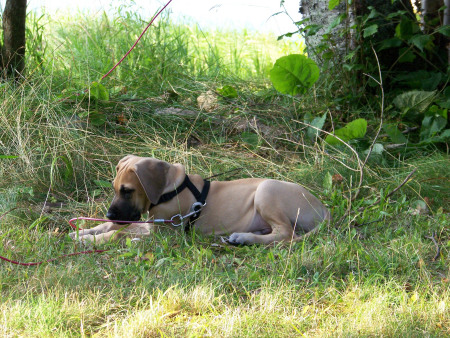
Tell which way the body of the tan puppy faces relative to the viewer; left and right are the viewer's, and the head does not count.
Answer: facing to the left of the viewer

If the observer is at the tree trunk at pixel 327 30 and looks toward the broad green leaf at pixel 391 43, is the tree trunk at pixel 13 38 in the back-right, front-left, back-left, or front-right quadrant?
back-right

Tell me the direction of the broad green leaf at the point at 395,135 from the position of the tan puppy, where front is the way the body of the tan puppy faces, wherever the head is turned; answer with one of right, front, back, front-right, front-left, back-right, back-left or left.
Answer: back-right

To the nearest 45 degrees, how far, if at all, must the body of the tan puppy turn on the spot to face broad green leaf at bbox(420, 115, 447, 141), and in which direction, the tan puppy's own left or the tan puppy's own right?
approximately 135° to the tan puppy's own right

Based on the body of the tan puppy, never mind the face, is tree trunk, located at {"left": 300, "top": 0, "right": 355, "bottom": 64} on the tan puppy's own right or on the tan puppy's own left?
on the tan puppy's own right

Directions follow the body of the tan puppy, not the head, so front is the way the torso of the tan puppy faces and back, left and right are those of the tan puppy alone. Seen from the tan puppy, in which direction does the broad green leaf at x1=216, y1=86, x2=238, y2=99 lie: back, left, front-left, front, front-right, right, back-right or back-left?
right

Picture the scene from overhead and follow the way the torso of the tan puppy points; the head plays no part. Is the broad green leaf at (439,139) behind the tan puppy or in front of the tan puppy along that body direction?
behind

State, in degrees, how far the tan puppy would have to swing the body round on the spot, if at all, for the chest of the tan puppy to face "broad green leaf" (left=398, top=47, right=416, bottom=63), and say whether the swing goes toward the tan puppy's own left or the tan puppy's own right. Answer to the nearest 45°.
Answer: approximately 135° to the tan puppy's own right

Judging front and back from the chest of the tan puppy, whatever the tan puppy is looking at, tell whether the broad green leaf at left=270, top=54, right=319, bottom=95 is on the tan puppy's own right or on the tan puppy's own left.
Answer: on the tan puppy's own right

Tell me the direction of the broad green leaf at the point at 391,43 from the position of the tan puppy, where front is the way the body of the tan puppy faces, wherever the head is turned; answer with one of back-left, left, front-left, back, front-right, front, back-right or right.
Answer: back-right
